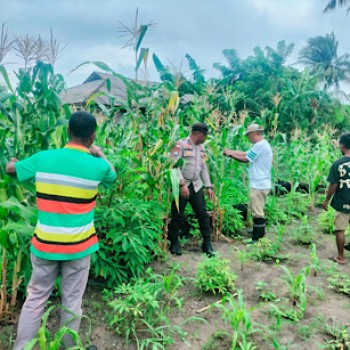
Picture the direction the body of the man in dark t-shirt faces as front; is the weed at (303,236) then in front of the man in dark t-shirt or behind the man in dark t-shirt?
in front

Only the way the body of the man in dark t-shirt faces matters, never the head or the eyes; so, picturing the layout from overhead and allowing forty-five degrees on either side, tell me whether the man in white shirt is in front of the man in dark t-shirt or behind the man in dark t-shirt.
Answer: in front

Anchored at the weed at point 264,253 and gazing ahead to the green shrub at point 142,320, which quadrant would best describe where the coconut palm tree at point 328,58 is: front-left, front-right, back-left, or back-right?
back-right

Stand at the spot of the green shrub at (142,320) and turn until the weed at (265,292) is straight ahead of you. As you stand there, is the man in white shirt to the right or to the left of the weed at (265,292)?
left

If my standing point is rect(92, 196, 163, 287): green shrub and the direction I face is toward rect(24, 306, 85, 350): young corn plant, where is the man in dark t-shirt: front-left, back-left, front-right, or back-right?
back-left

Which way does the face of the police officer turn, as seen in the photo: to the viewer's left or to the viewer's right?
to the viewer's right

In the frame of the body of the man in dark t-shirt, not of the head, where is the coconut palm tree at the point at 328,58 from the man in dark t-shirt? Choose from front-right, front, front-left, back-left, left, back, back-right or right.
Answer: front-right

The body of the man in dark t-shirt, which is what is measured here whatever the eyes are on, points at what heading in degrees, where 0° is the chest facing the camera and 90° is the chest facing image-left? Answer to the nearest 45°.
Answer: approximately 135°
